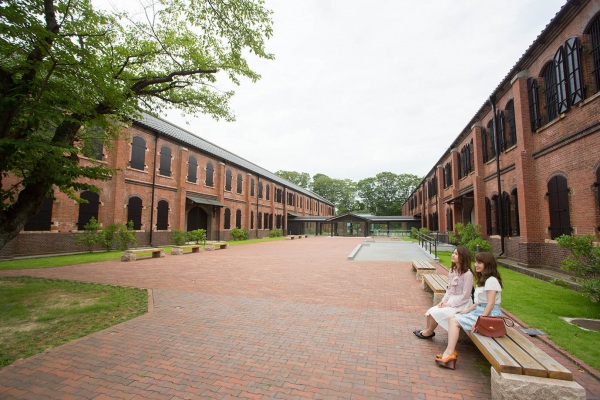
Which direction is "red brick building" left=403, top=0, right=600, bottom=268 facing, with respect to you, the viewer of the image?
facing the viewer and to the left of the viewer

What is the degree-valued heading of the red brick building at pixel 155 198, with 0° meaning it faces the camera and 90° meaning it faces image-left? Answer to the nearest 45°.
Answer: approximately 315°

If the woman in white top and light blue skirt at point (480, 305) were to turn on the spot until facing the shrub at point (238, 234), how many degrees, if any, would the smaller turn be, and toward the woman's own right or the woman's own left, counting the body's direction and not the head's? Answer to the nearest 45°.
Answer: approximately 45° to the woman's own right

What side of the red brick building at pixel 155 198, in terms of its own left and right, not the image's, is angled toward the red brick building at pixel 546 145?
front

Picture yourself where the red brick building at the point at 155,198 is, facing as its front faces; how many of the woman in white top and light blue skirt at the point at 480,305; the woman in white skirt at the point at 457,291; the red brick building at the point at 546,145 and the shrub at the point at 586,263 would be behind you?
0

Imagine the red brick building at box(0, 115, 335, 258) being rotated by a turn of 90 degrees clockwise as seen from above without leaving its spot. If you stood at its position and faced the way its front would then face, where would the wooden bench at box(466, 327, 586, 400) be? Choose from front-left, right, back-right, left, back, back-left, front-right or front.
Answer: front-left

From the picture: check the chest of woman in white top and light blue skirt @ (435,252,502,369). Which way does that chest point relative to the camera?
to the viewer's left

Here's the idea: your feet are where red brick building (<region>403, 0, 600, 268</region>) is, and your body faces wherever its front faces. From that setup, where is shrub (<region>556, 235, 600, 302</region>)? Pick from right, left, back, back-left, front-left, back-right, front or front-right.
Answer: front-left

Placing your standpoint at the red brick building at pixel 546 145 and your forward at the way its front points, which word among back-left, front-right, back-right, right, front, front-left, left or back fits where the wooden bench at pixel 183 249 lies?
front-right

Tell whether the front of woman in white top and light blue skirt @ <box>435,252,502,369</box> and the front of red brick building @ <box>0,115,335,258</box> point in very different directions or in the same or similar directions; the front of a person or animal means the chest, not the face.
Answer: very different directions

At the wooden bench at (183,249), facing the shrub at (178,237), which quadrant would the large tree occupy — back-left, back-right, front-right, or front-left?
back-left

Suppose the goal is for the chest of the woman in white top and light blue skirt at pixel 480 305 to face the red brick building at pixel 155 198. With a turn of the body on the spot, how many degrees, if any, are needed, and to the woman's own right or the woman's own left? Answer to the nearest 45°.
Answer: approximately 45° to the woman's own right

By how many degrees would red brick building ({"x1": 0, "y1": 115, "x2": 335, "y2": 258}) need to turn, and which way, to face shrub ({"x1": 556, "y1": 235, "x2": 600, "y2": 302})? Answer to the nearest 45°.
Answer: approximately 45° to its right

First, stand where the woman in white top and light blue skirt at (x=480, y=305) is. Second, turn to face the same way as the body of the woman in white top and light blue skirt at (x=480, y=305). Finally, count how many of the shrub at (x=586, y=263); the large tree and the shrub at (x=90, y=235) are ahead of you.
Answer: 2

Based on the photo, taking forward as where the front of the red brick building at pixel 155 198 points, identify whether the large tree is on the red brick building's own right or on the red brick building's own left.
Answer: on the red brick building's own right

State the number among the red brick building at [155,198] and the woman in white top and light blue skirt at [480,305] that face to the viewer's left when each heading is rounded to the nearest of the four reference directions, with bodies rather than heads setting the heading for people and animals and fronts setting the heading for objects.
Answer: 1
